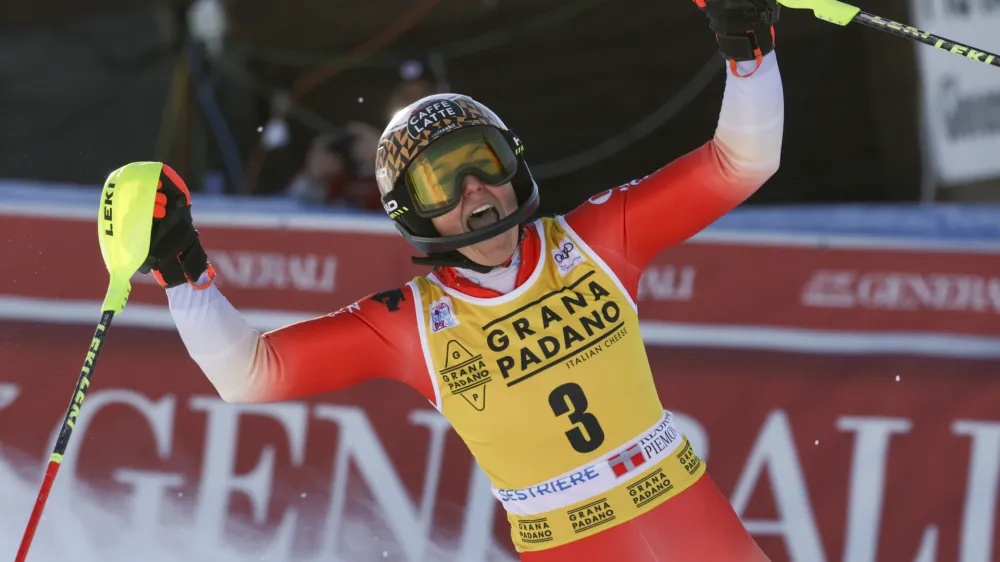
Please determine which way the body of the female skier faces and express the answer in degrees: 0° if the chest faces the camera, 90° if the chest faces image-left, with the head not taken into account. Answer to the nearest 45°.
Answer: approximately 0°

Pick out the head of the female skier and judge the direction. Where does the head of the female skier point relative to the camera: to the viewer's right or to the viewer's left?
to the viewer's right

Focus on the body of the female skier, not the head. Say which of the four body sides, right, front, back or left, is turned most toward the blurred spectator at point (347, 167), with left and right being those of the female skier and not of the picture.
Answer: back
